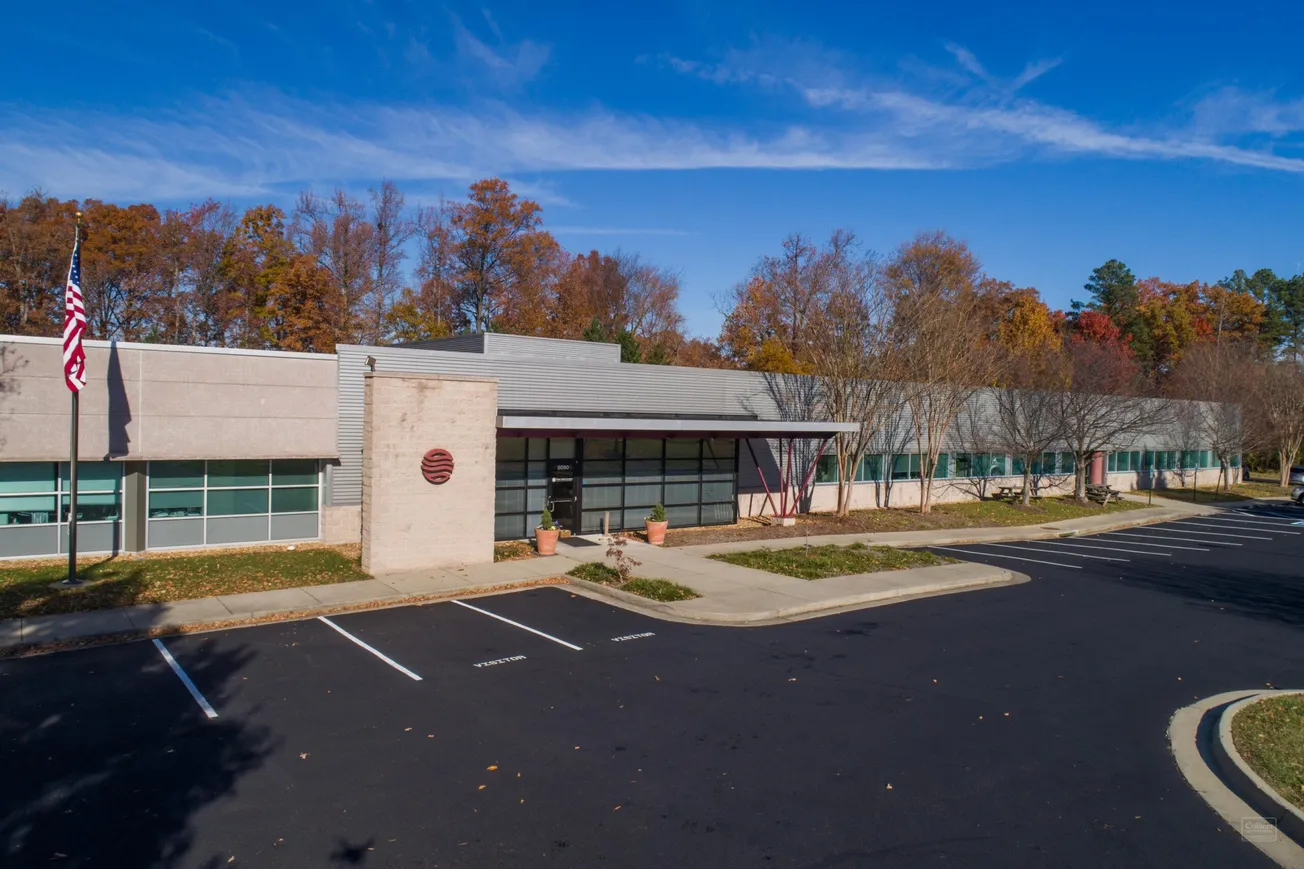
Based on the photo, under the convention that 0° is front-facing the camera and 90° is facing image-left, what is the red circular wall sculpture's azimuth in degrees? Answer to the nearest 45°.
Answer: approximately 0°

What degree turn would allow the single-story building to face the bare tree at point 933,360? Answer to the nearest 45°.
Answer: approximately 90° to its left

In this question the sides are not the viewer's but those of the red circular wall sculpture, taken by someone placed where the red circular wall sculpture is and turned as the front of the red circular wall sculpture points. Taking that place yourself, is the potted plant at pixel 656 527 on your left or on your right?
on your left

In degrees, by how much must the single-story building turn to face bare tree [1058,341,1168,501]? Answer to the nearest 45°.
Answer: approximately 90° to its left

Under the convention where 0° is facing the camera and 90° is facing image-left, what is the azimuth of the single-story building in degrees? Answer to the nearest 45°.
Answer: approximately 315°

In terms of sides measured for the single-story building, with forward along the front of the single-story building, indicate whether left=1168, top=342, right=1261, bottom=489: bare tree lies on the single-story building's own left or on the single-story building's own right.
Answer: on the single-story building's own left

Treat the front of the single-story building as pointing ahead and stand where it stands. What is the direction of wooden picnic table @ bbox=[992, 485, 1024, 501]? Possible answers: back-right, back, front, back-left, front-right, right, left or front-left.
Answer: left

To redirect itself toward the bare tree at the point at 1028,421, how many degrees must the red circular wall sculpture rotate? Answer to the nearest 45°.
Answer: approximately 135° to its left

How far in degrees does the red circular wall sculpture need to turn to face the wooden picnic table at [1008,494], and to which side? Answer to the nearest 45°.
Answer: approximately 135° to its left

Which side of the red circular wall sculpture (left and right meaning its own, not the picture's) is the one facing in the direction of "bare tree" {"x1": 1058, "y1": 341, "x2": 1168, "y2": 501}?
left

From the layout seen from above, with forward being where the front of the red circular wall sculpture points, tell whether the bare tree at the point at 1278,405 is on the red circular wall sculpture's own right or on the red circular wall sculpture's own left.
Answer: on the red circular wall sculpture's own left

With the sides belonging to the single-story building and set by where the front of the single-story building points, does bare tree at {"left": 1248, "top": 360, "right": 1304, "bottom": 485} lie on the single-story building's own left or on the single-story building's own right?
on the single-story building's own left
